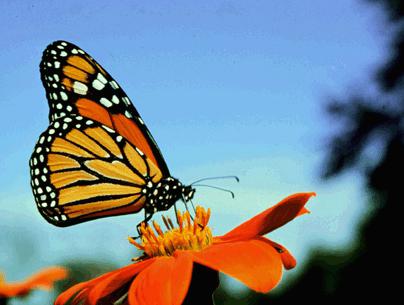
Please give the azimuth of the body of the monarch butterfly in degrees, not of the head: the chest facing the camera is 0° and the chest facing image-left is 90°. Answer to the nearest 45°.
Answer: approximately 270°

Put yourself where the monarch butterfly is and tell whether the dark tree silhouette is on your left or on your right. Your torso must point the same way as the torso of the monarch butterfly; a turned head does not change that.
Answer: on your left
